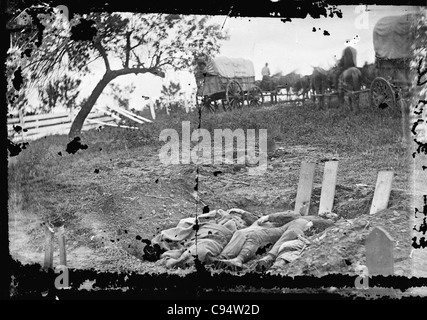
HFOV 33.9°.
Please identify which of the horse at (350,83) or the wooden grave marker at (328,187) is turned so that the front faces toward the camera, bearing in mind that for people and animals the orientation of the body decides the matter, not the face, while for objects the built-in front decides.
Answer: the wooden grave marker

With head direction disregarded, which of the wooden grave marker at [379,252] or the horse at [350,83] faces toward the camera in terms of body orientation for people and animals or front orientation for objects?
the wooden grave marker

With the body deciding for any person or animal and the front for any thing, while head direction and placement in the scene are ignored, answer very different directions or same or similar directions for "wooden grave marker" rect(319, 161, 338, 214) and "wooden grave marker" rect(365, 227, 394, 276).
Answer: same or similar directions

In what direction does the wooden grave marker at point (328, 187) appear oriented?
toward the camera

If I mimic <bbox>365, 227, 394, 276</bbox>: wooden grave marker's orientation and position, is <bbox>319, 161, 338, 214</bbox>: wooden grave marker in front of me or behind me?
behind

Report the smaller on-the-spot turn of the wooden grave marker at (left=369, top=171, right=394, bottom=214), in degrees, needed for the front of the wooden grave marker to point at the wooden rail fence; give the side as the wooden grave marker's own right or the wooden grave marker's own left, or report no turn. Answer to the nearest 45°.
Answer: approximately 90° to the wooden grave marker's own right

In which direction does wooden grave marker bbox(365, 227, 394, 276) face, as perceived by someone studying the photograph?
facing the viewer

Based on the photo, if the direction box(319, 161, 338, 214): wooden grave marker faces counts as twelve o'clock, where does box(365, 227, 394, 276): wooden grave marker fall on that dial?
box(365, 227, 394, 276): wooden grave marker is roughly at 11 o'clock from box(319, 161, 338, 214): wooden grave marker.

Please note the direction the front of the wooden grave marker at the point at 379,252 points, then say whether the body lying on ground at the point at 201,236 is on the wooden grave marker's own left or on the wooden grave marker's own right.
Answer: on the wooden grave marker's own right

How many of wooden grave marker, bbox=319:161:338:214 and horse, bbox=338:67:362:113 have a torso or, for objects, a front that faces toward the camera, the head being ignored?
1

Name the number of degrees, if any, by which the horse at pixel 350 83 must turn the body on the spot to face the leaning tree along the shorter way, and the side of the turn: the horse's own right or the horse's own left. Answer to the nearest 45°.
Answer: approximately 45° to the horse's own left

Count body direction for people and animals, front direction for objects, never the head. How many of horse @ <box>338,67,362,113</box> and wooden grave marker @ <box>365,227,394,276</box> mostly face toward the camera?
1
